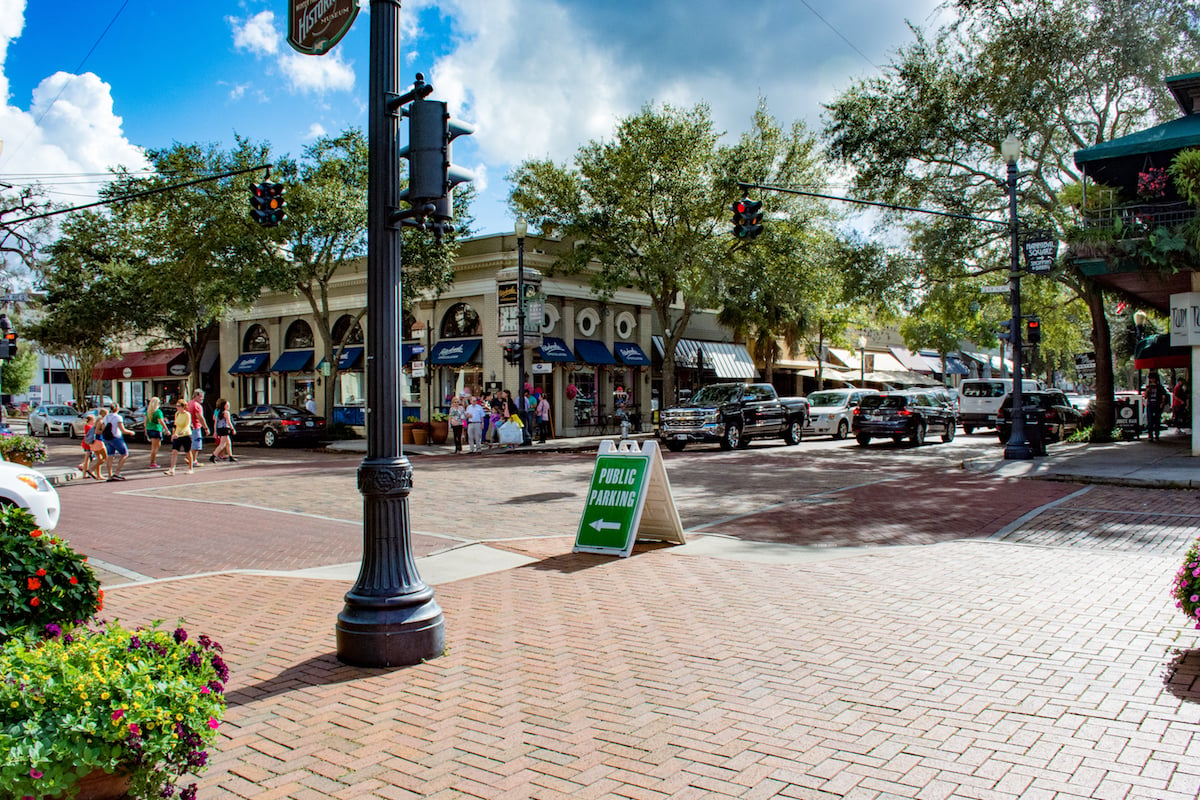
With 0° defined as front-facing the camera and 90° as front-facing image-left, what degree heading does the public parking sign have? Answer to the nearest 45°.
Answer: approximately 45°

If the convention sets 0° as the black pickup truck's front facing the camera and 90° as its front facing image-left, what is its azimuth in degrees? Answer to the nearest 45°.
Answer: approximately 45°

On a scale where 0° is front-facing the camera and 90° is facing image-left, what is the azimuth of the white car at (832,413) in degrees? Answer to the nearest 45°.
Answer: approximately 45°

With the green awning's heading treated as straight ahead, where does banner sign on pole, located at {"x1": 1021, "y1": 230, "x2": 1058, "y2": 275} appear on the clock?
The banner sign on pole is roughly at 12 o'clock from the green awning.

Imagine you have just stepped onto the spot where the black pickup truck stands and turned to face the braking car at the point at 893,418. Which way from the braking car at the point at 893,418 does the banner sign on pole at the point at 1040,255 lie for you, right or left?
right

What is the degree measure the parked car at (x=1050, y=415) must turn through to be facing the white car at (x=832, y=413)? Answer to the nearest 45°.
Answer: approximately 135° to its left

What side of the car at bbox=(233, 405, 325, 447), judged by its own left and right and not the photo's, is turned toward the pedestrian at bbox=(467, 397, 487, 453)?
back

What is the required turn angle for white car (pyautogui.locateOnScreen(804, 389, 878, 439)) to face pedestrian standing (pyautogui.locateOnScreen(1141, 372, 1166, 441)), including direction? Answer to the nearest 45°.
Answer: approximately 135° to its left

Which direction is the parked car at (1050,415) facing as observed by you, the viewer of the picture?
facing away from the viewer and to the right of the viewer
